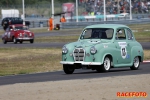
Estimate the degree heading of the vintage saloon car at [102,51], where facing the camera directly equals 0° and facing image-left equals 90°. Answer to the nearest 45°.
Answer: approximately 45°

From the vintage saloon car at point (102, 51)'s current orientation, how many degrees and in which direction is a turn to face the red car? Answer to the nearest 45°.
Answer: approximately 135° to its right

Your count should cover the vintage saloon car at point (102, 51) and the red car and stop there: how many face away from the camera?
0
